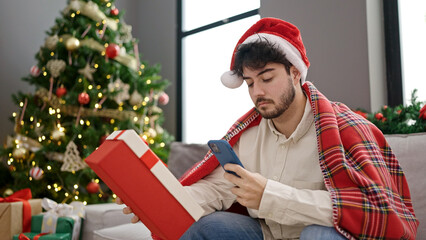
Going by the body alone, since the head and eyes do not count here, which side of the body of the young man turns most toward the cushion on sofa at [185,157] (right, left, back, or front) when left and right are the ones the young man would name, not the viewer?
right

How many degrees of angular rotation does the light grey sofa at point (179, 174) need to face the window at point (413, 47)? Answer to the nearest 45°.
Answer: approximately 135° to its left

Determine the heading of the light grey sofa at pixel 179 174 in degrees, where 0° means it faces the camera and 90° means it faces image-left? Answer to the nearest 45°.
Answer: approximately 0°

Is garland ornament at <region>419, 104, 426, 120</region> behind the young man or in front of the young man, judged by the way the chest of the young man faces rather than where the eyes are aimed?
behind

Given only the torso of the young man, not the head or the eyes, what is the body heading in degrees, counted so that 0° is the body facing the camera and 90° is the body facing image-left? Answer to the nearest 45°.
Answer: approximately 45°

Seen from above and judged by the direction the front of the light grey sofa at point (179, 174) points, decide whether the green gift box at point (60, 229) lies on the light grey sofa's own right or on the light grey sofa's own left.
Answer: on the light grey sofa's own right

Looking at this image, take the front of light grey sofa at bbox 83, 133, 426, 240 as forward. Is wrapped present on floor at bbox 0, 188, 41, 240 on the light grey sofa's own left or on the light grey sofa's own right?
on the light grey sofa's own right

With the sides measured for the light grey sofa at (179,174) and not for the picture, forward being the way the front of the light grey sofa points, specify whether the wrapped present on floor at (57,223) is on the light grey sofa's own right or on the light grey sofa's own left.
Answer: on the light grey sofa's own right

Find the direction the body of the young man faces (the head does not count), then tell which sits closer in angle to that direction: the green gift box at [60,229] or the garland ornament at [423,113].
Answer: the green gift box

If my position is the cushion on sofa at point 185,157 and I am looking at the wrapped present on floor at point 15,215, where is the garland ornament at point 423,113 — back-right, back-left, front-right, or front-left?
back-left
